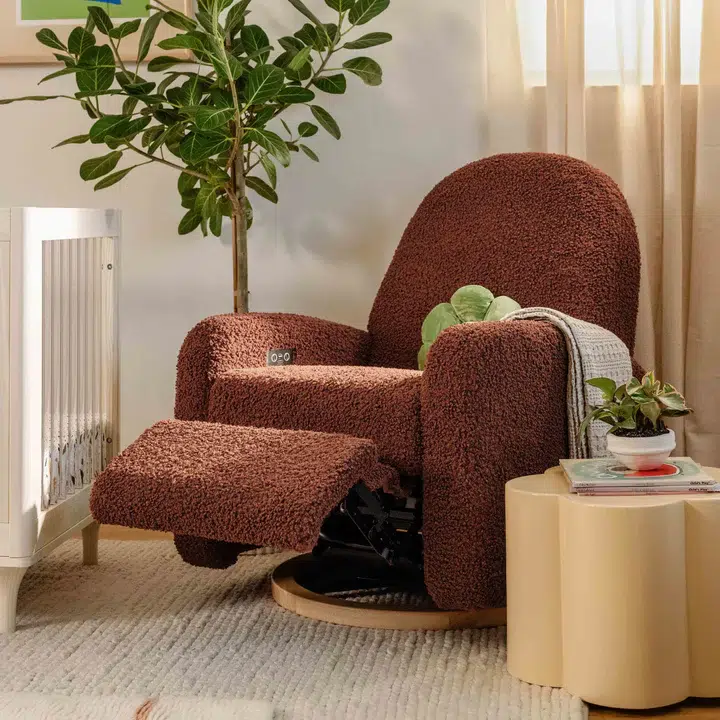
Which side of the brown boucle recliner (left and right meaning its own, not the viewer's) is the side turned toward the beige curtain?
back

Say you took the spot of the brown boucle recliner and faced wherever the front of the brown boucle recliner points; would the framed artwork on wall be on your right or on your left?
on your right

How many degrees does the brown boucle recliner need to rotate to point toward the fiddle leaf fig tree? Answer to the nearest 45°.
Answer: approximately 90° to its right

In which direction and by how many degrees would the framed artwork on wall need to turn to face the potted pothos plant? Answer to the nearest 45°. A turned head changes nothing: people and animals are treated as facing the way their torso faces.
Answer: approximately 45° to its left

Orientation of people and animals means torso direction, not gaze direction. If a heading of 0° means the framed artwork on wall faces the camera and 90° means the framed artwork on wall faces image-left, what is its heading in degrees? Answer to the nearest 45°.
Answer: approximately 0°

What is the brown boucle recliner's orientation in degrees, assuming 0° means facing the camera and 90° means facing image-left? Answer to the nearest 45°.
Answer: approximately 45°

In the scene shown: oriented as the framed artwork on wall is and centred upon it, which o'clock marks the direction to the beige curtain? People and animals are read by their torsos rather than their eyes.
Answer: The beige curtain is roughly at 10 o'clock from the framed artwork on wall.
